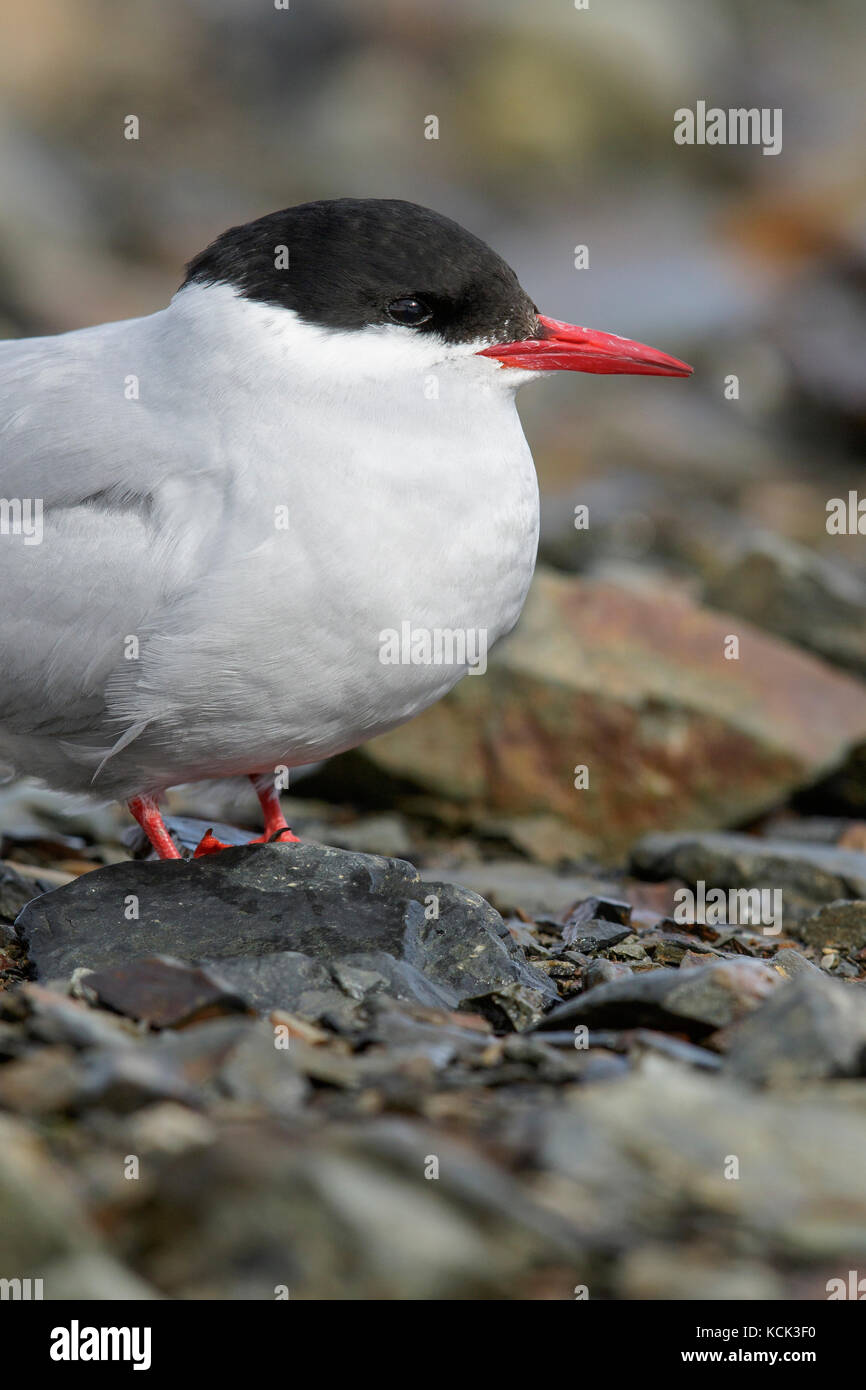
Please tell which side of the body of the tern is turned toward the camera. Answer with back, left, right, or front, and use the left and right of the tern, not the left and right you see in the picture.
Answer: right

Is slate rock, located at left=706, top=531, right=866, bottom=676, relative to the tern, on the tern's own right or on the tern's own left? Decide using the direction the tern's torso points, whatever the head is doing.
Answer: on the tern's own left

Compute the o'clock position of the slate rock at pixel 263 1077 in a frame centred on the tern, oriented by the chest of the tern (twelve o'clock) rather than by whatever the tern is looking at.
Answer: The slate rock is roughly at 3 o'clock from the tern.

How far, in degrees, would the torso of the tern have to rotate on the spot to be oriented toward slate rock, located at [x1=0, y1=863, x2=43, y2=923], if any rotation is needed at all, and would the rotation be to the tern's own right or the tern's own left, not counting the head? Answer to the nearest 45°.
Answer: approximately 135° to the tern's own left
